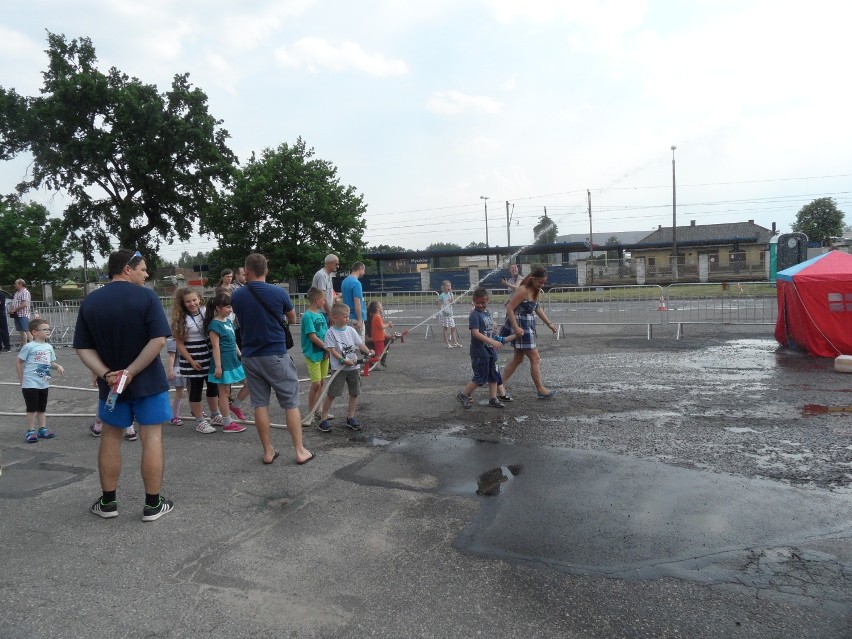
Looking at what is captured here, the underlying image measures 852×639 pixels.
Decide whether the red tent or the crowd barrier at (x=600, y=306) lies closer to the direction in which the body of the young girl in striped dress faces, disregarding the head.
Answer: the red tent

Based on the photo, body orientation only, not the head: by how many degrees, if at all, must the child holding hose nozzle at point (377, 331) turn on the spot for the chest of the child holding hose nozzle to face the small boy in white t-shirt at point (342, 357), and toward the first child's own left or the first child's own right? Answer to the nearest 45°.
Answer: approximately 90° to the first child's own right

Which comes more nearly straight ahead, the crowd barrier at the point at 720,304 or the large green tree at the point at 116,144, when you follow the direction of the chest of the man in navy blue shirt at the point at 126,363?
the large green tree

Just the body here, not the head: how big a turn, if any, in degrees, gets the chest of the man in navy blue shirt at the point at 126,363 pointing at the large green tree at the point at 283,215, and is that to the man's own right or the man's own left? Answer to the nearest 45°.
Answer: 0° — they already face it

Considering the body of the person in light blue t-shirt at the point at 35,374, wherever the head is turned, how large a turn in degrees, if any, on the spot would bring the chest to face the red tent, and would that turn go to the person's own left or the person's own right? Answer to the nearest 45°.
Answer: approximately 45° to the person's own left

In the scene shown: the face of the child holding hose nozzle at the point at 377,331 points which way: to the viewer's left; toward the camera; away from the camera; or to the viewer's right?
to the viewer's right

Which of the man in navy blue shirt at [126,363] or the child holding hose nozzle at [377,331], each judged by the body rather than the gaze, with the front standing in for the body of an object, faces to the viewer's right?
the child holding hose nozzle

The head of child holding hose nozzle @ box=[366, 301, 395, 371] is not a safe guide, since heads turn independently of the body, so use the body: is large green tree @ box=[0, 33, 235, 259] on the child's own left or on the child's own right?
on the child's own left

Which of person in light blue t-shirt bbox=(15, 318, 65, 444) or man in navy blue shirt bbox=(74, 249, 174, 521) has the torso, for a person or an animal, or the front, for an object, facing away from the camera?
the man in navy blue shirt

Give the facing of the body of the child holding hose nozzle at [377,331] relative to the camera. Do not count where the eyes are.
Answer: to the viewer's right

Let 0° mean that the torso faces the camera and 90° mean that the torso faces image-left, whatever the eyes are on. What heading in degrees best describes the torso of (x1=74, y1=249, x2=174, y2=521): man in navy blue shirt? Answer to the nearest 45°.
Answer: approximately 180°
